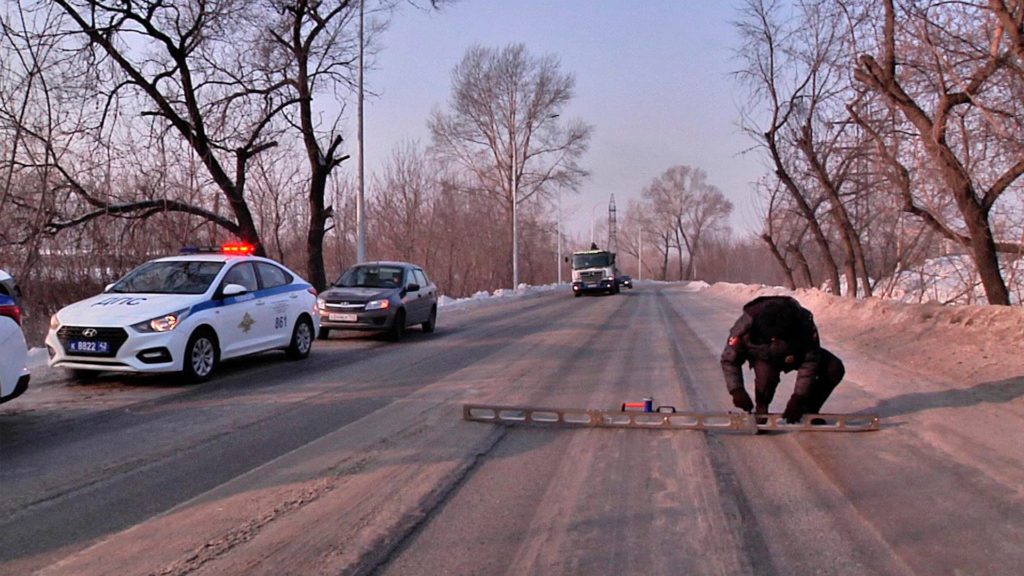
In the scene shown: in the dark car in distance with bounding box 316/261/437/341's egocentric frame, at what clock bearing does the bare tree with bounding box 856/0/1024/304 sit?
The bare tree is roughly at 8 o'clock from the dark car in distance.

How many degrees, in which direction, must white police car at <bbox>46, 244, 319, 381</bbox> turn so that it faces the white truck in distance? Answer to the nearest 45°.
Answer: approximately 180°

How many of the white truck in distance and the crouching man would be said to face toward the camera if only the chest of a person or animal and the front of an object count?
2

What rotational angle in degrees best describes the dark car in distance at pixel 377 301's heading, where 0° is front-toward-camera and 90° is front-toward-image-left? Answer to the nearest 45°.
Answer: approximately 45°

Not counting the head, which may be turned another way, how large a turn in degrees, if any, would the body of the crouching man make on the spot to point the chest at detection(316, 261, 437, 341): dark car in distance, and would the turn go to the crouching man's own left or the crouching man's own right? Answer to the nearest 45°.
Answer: approximately 135° to the crouching man's own right

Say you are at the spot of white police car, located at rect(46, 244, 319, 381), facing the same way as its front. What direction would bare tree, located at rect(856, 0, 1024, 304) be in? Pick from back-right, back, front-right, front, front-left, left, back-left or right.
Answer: back-left

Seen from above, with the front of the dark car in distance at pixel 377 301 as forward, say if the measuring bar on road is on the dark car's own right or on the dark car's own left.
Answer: on the dark car's own left

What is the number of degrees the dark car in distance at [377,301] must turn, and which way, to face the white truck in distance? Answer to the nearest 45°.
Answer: approximately 180°

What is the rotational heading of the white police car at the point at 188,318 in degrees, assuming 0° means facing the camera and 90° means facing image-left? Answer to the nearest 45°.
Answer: approximately 45°

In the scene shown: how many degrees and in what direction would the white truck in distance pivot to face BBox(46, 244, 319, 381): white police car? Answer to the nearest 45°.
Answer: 0° — it already faces it
